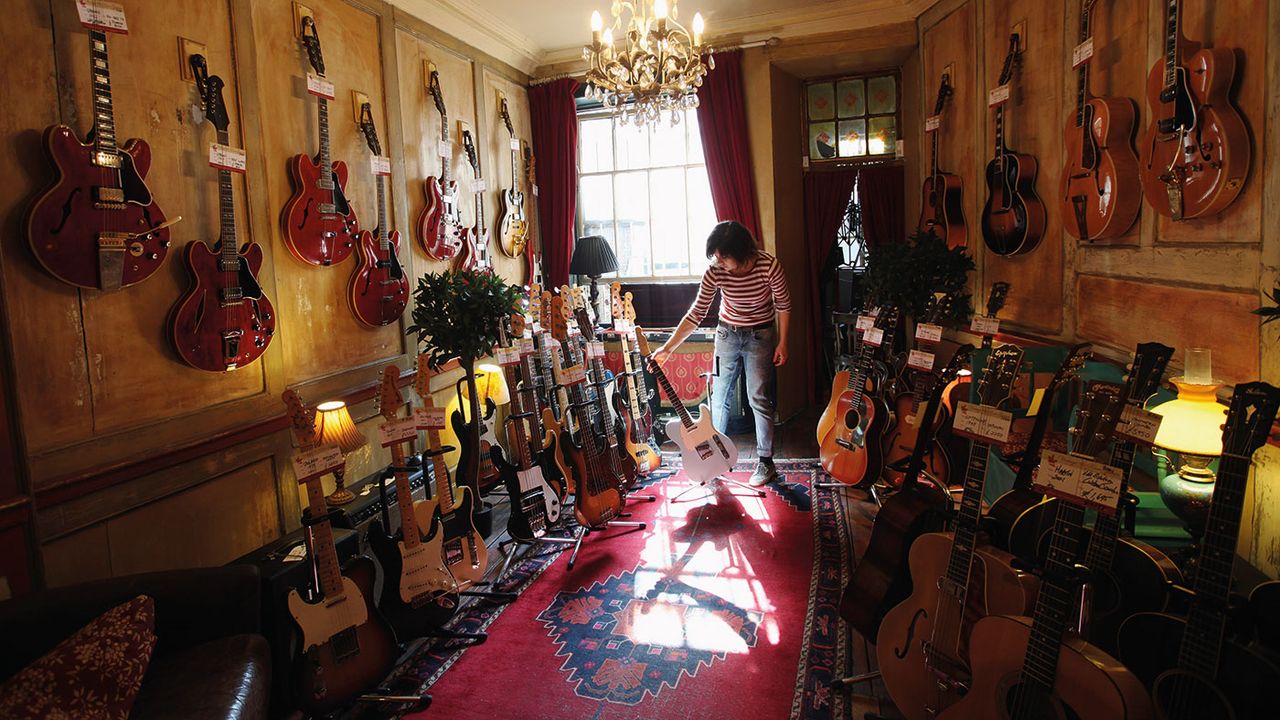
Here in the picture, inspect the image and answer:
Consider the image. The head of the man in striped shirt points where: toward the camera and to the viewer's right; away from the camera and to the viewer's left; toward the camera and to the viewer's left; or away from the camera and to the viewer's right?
toward the camera and to the viewer's left

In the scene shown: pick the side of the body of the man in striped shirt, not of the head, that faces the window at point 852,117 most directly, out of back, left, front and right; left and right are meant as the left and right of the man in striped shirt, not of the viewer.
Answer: back

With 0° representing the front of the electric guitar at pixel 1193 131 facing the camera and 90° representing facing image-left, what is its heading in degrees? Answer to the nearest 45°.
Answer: approximately 45°

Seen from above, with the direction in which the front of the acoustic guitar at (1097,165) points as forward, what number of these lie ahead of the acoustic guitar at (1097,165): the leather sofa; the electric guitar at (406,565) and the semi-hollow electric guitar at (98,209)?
3

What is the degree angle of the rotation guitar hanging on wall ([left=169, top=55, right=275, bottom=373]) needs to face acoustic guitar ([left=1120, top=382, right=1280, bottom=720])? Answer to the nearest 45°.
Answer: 0° — it already faces it

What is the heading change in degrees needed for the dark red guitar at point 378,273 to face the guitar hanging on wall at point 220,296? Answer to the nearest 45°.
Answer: approximately 90° to its right

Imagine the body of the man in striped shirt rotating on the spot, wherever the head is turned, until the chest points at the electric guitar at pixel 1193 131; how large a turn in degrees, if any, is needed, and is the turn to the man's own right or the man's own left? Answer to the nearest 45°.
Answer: approximately 90° to the man's own left
